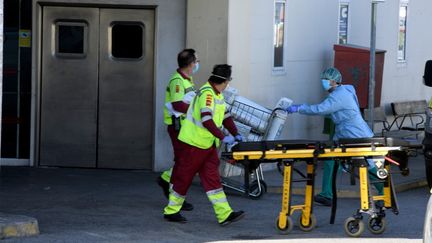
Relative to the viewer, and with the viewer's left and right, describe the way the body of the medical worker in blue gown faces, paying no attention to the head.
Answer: facing to the left of the viewer

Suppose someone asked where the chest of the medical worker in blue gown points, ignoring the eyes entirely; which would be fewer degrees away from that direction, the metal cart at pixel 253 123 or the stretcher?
the metal cart

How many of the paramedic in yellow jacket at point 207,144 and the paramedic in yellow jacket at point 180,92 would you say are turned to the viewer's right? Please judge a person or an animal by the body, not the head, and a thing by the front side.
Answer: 2

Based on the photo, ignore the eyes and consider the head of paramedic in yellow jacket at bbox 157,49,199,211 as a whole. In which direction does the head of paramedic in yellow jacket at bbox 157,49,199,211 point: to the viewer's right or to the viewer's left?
to the viewer's right

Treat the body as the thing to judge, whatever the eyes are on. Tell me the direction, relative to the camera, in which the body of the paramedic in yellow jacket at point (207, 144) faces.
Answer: to the viewer's right

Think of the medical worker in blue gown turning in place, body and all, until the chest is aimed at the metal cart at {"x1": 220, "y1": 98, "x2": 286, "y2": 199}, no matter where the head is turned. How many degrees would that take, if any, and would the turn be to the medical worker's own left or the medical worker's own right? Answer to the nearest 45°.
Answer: approximately 45° to the medical worker's own right

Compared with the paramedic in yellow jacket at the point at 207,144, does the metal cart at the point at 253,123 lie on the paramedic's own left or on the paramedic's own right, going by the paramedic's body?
on the paramedic's own left

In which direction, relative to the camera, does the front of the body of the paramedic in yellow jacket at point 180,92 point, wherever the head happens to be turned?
to the viewer's right

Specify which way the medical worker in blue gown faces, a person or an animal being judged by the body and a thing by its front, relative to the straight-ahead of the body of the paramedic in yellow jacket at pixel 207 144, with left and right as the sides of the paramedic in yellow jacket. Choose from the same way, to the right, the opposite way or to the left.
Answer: the opposite way

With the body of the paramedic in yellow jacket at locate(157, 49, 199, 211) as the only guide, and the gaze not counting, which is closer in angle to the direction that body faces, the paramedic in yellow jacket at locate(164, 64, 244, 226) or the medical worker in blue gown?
the medical worker in blue gown
